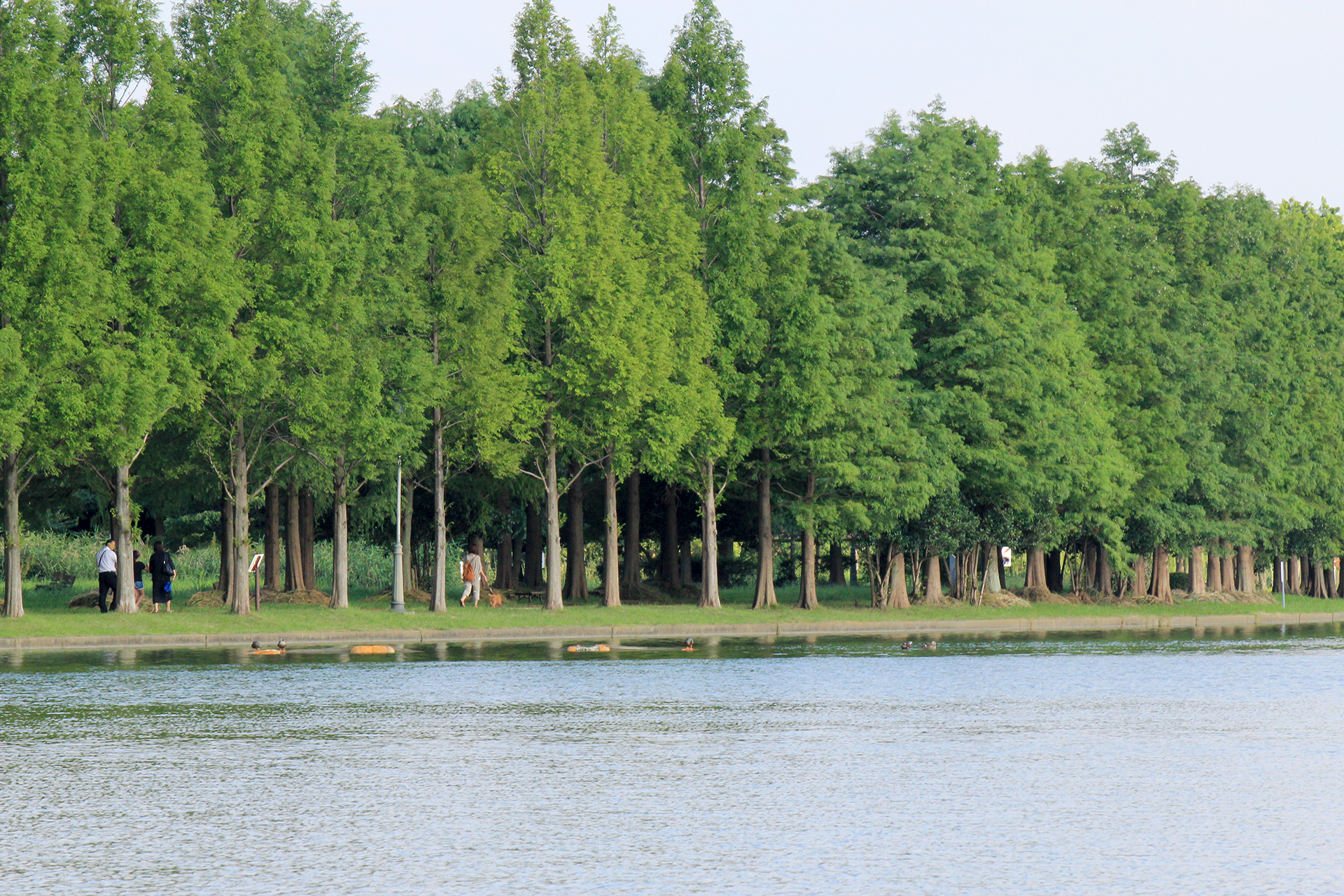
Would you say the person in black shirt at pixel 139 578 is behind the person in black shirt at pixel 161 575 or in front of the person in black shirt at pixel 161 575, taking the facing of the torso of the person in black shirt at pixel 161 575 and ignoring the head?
in front

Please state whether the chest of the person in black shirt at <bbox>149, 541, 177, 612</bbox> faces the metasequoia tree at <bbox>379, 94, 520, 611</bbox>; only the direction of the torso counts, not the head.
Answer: no

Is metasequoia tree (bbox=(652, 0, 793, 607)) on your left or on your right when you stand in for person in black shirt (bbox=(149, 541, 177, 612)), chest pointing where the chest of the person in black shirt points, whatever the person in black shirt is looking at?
on your right

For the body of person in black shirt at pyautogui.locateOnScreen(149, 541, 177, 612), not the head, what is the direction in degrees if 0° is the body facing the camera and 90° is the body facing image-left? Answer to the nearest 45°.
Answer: approximately 180°

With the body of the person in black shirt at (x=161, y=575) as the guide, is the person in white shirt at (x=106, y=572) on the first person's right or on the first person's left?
on the first person's left

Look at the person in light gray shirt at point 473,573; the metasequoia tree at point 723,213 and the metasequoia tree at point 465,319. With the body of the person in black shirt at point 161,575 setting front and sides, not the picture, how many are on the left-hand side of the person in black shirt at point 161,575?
0

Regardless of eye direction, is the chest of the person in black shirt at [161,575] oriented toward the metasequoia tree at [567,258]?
no

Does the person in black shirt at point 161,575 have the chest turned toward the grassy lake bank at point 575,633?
no

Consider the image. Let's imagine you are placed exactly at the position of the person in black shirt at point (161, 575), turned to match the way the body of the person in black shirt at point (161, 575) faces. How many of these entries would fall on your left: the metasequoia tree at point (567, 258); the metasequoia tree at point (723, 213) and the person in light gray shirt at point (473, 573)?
0
